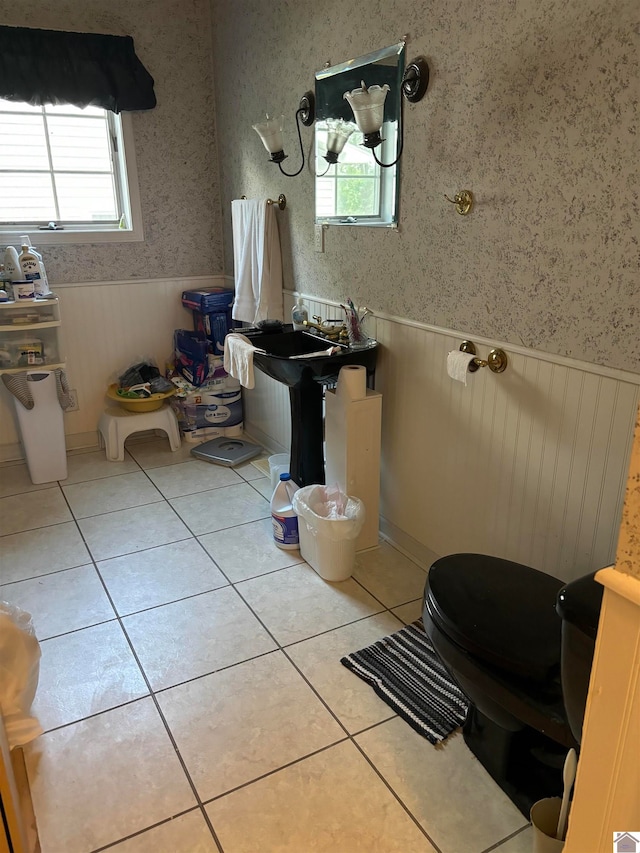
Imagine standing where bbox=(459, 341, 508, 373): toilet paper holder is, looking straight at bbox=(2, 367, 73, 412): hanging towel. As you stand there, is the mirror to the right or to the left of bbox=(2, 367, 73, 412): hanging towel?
right

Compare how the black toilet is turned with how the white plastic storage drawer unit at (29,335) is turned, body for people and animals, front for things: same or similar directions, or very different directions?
very different directions

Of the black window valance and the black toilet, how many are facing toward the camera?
1

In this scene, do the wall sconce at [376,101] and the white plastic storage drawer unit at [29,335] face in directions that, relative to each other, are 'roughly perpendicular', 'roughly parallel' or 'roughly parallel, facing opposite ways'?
roughly perpendicular

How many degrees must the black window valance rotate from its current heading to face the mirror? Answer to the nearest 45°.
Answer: approximately 45° to its left
